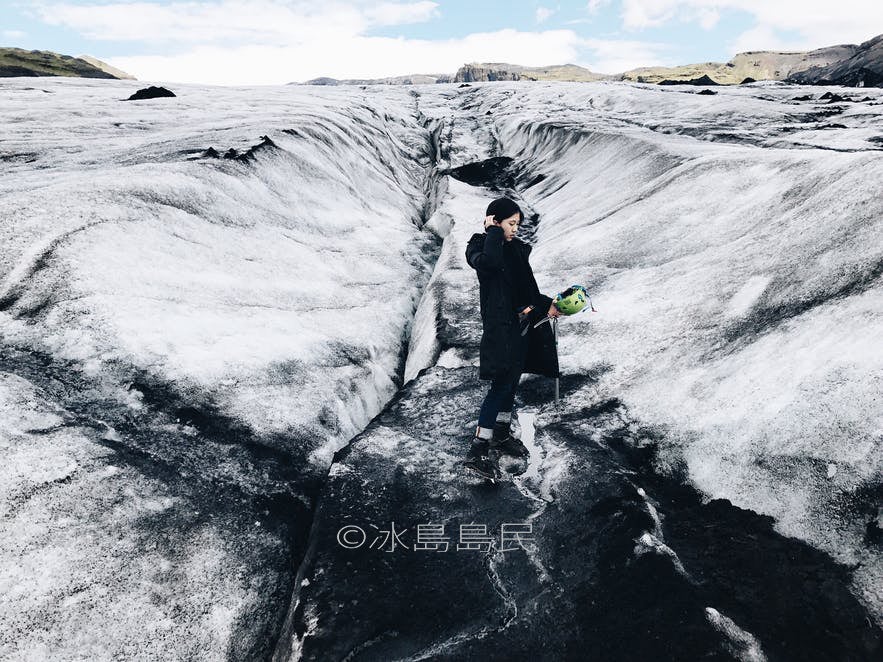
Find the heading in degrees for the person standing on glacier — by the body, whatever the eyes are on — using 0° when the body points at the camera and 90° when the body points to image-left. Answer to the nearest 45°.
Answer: approximately 315°

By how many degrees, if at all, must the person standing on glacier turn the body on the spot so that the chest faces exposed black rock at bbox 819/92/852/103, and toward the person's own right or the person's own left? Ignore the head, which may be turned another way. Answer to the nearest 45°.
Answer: approximately 90° to the person's own left

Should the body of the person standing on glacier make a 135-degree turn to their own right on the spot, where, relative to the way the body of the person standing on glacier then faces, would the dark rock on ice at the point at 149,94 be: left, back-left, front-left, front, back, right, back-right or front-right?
front-right
